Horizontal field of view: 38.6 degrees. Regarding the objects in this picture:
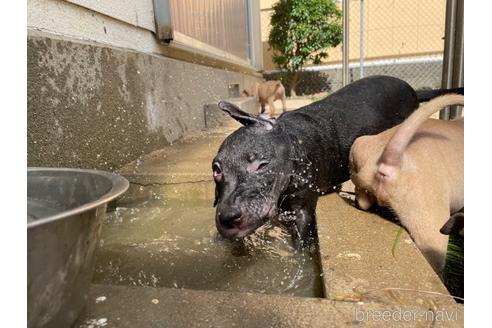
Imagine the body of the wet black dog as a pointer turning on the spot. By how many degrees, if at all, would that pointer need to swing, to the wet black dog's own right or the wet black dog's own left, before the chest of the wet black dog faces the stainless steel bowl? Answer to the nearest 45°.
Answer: approximately 45° to the wet black dog's own left

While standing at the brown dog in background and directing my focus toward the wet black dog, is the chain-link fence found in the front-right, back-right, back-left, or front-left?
back-left

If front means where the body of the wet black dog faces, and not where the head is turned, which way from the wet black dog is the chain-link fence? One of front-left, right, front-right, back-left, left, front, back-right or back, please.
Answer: back-right

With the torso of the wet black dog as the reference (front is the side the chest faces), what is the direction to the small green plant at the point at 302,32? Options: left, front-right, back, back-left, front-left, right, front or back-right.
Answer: back-right

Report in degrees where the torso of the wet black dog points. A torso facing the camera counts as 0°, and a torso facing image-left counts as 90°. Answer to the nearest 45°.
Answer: approximately 45°

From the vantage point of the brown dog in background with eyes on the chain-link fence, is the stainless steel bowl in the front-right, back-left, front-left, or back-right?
back-right

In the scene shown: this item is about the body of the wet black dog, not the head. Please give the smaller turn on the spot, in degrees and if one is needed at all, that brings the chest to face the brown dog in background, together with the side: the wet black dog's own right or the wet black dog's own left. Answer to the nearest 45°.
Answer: approximately 135° to the wet black dog's own right

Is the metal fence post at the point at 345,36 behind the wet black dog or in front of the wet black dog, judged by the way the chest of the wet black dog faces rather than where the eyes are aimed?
behind
